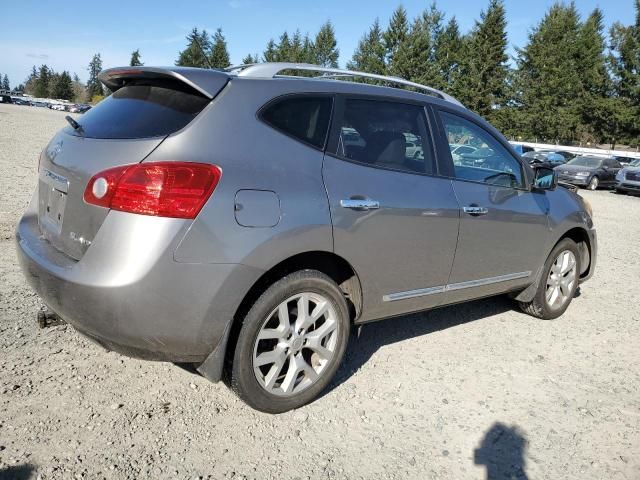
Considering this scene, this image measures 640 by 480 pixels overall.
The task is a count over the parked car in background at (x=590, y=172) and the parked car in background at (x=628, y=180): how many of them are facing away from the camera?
0

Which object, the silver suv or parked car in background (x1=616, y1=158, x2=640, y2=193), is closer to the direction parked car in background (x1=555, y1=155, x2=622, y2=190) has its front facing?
the silver suv

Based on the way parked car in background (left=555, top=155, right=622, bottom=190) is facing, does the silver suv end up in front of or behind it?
in front

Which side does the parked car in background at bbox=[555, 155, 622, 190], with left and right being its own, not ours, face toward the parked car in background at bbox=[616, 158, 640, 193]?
left

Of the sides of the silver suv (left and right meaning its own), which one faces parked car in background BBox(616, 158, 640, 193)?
front

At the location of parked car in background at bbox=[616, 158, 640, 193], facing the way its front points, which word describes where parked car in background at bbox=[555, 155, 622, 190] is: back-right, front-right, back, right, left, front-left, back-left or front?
right

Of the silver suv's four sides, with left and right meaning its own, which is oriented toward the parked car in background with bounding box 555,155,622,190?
front

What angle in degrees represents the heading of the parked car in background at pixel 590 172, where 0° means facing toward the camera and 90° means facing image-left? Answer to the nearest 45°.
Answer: approximately 45°

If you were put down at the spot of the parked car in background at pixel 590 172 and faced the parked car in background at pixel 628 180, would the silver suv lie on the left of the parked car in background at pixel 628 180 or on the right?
right

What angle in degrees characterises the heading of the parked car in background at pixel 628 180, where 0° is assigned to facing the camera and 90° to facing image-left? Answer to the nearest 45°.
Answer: approximately 45°

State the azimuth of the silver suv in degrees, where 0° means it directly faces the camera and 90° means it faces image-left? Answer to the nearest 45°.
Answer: approximately 225°
